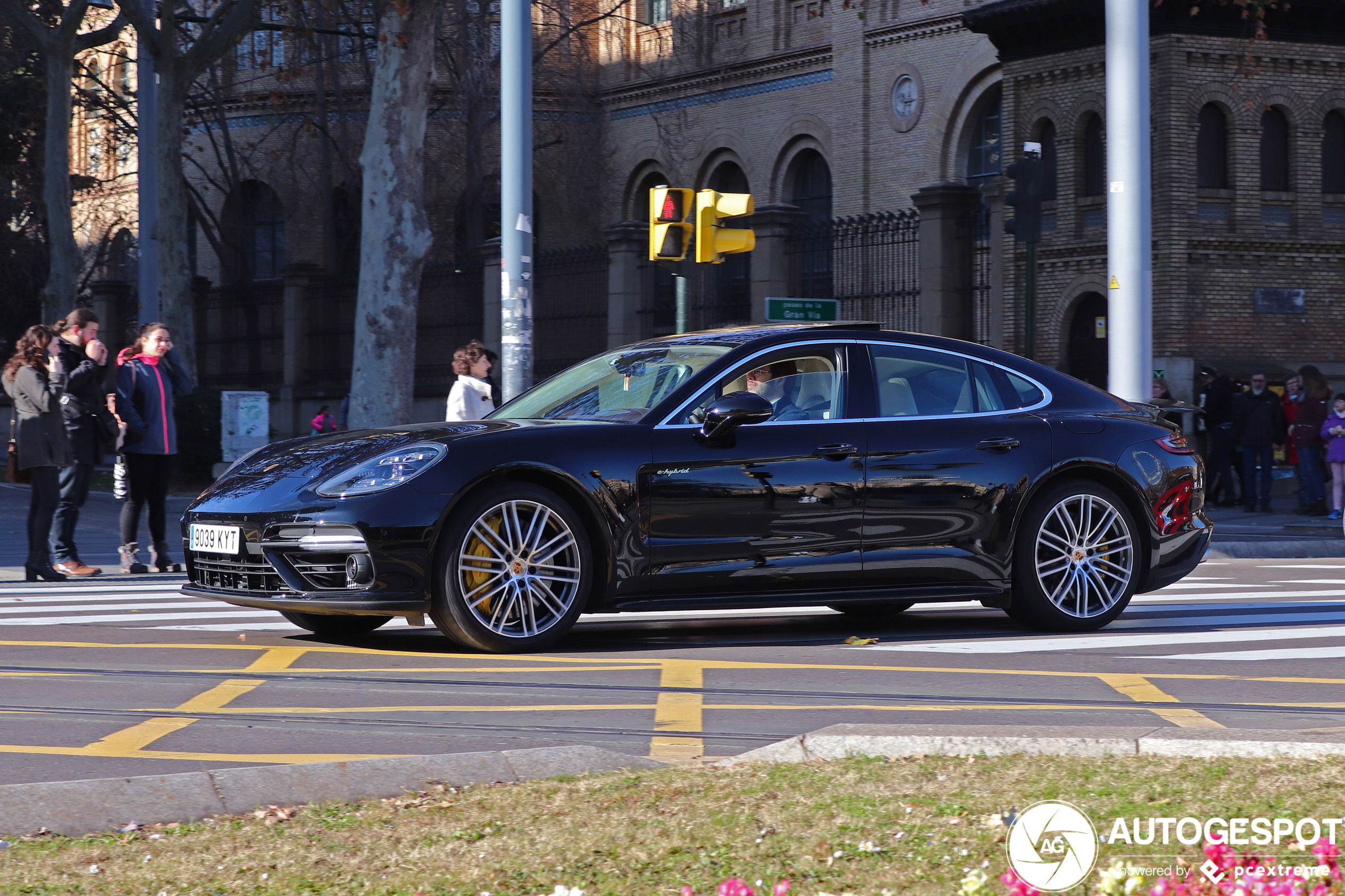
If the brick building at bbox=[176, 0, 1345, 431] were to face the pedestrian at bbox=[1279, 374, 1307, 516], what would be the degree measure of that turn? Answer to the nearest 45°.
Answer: approximately 45° to its left

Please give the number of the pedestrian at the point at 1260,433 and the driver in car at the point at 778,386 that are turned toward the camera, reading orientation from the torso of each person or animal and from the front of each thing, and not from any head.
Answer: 1

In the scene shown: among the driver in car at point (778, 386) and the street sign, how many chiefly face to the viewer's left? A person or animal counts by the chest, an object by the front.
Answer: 1

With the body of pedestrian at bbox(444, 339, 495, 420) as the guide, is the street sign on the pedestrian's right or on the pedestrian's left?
on the pedestrian's left

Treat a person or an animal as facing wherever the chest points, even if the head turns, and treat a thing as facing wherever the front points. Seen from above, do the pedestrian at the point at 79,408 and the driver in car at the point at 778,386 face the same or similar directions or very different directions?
very different directions

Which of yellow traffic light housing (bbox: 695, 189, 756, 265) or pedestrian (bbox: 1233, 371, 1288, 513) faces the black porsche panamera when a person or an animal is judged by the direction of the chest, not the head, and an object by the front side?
the pedestrian

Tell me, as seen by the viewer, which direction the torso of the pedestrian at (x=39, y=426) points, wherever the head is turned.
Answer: to the viewer's right

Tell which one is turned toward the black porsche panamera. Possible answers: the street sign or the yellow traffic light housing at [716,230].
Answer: the street sign
